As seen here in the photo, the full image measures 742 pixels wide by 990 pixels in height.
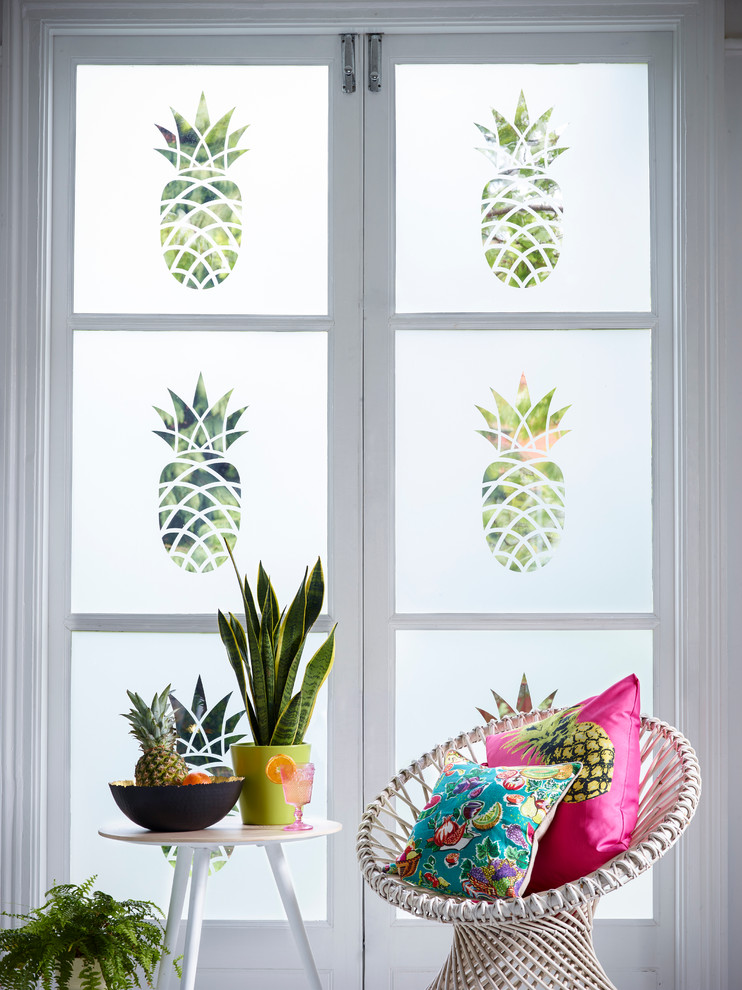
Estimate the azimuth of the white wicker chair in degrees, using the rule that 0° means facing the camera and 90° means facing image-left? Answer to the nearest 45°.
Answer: approximately 45°

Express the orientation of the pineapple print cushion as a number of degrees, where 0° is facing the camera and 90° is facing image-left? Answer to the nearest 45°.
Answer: approximately 45°

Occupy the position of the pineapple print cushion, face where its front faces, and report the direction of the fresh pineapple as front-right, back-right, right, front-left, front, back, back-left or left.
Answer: front-right

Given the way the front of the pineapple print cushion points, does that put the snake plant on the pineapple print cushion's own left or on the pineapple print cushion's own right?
on the pineapple print cushion's own right

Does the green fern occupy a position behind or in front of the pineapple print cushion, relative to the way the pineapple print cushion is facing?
in front

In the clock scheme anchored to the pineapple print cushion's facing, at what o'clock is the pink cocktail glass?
The pink cocktail glass is roughly at 2 o'clock from the pineapple print cushion.

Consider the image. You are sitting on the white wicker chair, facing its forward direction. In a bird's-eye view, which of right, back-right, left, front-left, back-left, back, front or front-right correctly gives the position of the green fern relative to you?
front-right
